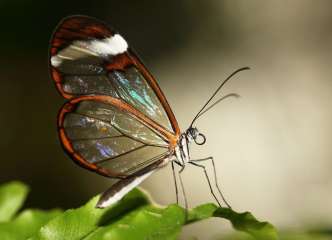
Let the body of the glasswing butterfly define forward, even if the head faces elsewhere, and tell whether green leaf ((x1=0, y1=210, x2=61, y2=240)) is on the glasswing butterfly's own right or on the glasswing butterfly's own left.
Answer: on the glasswing butterfly's own right

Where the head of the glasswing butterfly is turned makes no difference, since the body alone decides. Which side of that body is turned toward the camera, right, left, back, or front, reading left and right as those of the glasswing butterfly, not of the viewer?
right
